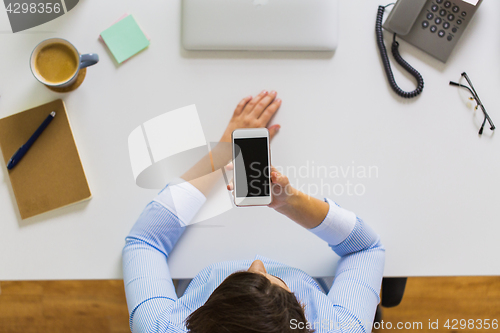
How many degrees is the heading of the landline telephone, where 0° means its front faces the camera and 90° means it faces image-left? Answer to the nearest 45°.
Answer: approximately 45°
